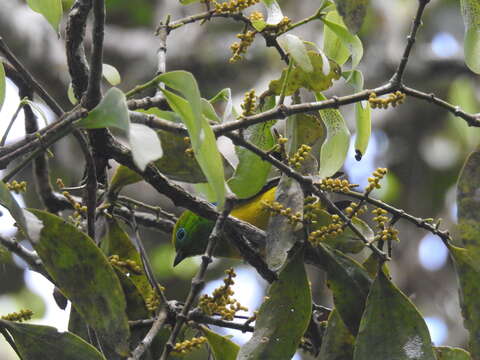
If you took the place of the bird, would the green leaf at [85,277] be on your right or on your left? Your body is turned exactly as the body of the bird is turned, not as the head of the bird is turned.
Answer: on your left

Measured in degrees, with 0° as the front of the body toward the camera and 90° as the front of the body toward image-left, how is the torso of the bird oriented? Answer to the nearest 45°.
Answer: approximately 90°
